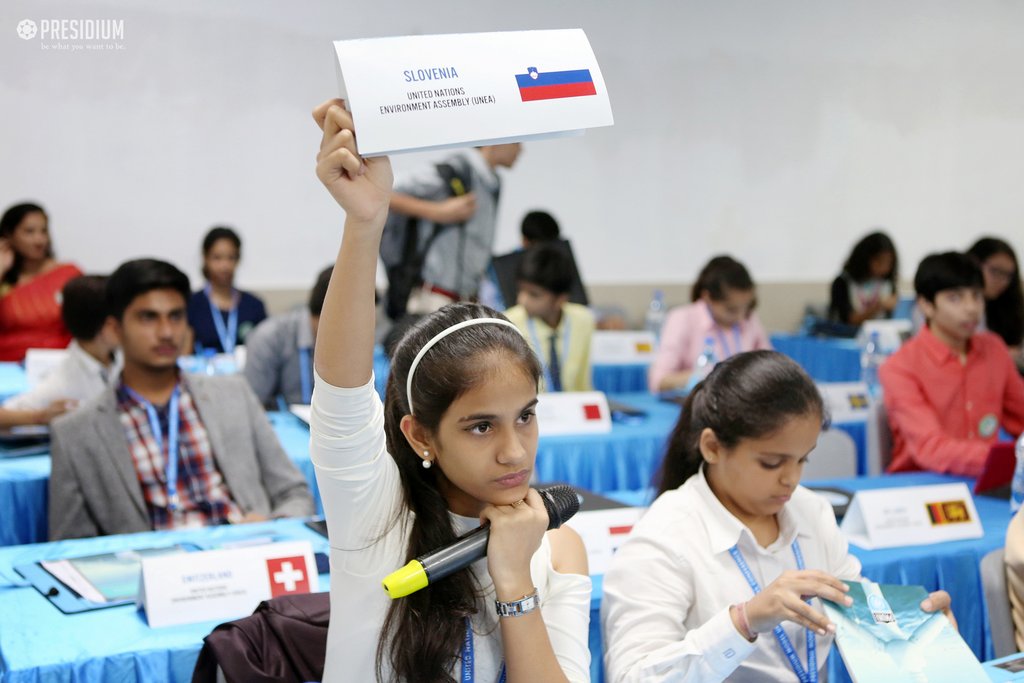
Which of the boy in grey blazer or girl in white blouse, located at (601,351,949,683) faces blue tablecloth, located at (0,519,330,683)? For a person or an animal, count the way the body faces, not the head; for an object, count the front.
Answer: the boy in grey blazer

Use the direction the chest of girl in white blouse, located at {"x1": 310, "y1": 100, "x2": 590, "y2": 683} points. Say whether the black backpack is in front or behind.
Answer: behind

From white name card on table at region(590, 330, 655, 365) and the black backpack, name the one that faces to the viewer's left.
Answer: the black backpack

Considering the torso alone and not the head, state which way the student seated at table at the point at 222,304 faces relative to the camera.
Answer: toward the camera

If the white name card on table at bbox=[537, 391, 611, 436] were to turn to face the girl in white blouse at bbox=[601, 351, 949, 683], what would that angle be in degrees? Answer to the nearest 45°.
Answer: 0° — it already faces them

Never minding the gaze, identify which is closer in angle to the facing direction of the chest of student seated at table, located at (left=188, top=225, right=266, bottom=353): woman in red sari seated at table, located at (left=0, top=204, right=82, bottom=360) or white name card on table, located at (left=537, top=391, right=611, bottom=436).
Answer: the white name card on table

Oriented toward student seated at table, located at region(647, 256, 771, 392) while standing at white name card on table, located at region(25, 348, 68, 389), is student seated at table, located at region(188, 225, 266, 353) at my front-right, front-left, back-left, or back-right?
front-left

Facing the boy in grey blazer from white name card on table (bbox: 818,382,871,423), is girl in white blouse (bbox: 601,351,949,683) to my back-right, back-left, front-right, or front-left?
front-left

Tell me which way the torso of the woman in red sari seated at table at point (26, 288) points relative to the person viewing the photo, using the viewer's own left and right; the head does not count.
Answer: facing the viewer and to the right of the viewer

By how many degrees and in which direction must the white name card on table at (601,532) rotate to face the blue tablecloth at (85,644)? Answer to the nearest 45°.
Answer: approximately 45° to its right

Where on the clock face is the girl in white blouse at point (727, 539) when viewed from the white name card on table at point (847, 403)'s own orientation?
The girl in white blouse is roughly at 12 o'clock from the white name card on table.

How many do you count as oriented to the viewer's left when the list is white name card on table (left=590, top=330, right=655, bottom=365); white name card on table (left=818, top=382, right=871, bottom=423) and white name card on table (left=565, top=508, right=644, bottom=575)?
0

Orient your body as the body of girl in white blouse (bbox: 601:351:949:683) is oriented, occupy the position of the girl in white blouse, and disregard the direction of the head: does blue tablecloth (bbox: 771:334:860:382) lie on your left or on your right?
on your left

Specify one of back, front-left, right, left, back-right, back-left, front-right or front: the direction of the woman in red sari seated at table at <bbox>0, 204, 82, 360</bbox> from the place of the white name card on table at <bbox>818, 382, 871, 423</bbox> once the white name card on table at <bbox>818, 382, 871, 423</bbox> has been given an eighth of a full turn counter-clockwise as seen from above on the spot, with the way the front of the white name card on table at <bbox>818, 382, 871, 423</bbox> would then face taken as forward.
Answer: back-right
